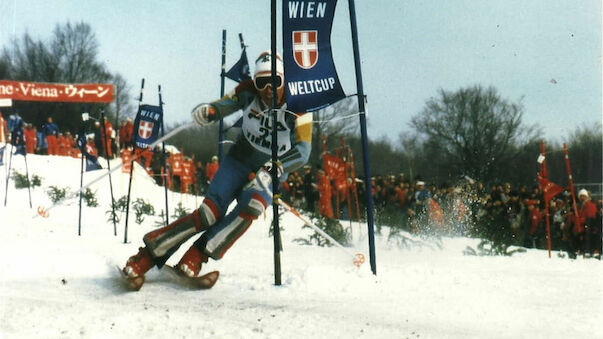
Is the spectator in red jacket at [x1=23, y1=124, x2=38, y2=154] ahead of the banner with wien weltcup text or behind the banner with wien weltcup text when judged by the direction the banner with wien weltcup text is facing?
behind

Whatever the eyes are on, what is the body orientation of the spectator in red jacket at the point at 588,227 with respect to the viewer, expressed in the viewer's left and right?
facing the viewer and to the left of the viewer

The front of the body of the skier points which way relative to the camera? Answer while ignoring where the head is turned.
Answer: toward the camera

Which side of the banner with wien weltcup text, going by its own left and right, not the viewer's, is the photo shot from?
front

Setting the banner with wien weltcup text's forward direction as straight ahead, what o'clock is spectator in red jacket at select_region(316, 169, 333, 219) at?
The spectator in red jacket is roughly at 6 o'clock from the banner with wien weltcup text.

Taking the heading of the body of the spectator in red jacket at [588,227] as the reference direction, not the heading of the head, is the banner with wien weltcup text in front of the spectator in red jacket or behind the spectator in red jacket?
in front

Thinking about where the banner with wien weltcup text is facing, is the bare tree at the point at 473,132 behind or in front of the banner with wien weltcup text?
behind
